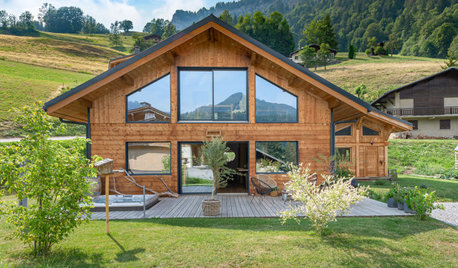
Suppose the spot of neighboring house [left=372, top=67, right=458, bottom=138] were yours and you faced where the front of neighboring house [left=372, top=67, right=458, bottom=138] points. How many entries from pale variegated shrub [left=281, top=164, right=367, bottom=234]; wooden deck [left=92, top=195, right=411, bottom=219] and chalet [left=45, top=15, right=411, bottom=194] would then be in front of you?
3

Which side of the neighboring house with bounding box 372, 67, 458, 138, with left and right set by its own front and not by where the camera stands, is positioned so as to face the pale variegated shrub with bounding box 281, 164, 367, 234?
front

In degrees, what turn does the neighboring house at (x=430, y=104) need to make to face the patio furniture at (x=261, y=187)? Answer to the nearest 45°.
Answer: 0° — it already faces it

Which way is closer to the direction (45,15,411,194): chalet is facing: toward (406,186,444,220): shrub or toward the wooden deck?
the wooden deck

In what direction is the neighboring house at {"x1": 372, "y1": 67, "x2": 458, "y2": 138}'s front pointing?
toward the camera

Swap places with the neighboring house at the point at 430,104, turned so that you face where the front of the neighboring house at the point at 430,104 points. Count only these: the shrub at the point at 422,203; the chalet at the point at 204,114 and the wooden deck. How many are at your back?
0

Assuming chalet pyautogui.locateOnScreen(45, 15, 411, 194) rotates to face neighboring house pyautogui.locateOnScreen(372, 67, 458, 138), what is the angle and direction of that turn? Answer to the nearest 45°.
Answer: approximately 135° to its left

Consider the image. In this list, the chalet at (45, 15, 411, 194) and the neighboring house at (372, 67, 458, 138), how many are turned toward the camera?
2

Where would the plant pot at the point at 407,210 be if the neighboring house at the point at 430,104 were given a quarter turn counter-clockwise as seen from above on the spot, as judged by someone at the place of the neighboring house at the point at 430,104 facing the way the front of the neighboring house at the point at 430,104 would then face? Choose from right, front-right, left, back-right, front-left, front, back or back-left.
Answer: right

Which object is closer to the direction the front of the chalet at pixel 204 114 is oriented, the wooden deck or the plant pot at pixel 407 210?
the wooden deck

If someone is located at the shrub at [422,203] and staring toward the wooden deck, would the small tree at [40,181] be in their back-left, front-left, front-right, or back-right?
front-left

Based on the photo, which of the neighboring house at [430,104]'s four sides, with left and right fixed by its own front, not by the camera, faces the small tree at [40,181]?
front

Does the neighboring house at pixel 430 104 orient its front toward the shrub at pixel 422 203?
yes

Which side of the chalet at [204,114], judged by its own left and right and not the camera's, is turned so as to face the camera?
front

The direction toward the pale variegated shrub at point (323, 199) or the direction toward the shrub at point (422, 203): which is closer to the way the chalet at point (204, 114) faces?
the pale variegated shrub
